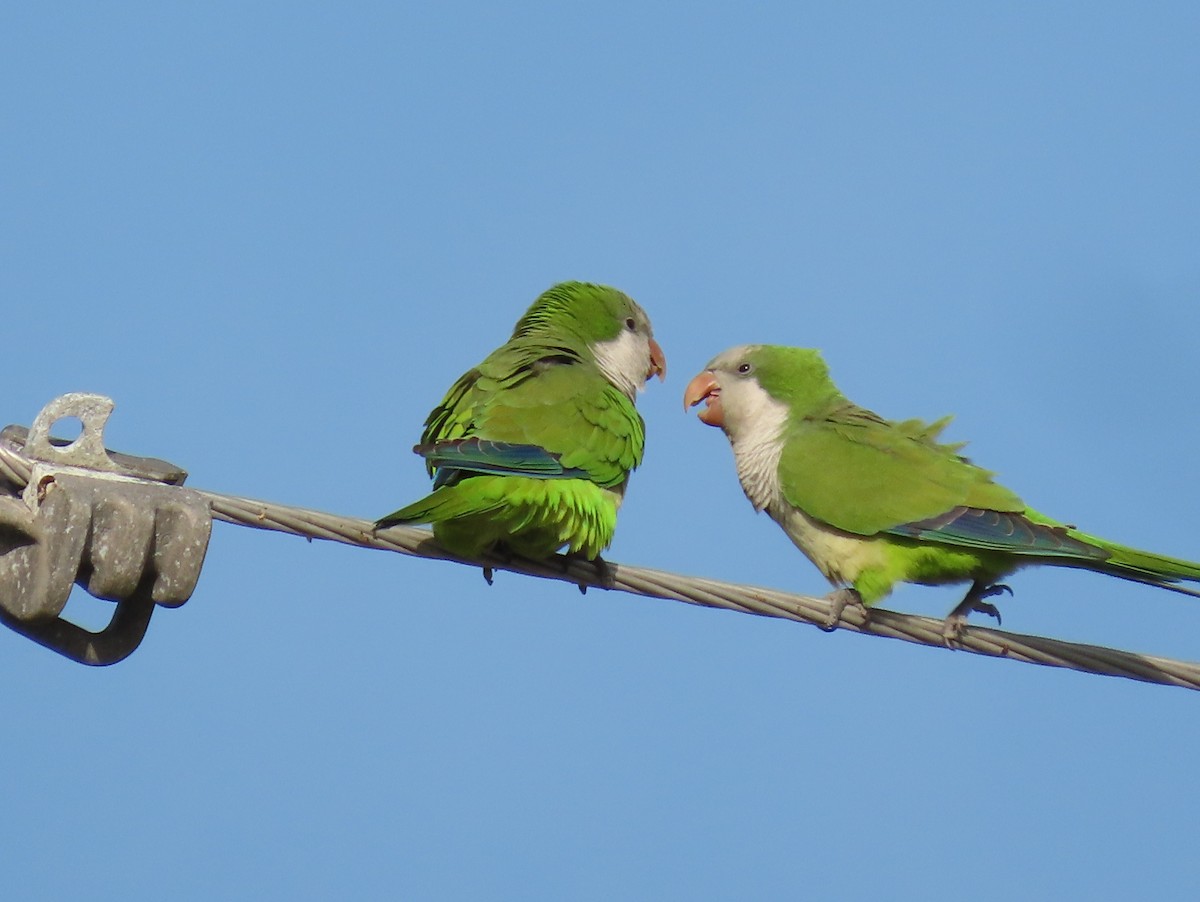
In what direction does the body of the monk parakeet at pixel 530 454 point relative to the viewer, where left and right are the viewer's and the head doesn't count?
facing away from the viewer and to the right of the viewer

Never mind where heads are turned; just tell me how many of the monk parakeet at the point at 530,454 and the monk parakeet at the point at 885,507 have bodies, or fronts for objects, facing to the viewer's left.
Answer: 1

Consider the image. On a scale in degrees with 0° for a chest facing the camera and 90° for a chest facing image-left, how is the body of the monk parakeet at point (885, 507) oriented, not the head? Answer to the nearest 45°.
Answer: approximately 90°

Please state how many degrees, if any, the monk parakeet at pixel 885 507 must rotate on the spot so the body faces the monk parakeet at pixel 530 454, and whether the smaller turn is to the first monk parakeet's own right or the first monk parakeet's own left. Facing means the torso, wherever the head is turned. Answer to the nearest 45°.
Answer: approximately 45° to the first monk parakeet's own left

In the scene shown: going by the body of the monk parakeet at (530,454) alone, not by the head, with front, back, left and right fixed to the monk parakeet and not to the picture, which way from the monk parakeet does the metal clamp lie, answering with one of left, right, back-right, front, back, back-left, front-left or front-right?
back

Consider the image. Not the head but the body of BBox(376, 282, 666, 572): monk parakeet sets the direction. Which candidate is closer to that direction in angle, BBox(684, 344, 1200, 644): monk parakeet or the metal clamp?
the monk parakeet

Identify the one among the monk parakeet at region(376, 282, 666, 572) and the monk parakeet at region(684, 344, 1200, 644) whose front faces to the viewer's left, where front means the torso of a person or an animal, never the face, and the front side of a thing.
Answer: the monk parakeet at region(684, 344, 1200, 644)
